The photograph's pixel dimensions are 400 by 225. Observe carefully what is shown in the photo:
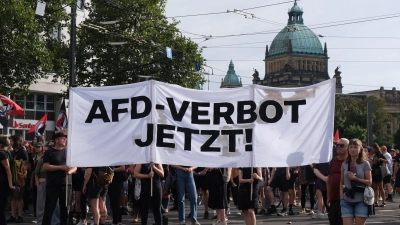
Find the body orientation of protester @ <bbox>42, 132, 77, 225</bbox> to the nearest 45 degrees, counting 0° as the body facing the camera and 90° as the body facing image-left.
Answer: approximately 315°

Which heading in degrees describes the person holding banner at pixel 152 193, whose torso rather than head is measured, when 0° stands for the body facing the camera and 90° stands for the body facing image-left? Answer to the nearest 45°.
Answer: approximately 0°

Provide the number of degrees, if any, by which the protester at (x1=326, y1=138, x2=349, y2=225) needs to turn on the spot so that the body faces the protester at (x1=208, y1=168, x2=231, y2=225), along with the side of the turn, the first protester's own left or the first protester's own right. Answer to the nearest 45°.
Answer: approximately 90° to the first protester's own right

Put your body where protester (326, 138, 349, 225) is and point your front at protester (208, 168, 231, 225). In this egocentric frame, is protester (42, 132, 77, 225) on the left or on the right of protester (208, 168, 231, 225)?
left
